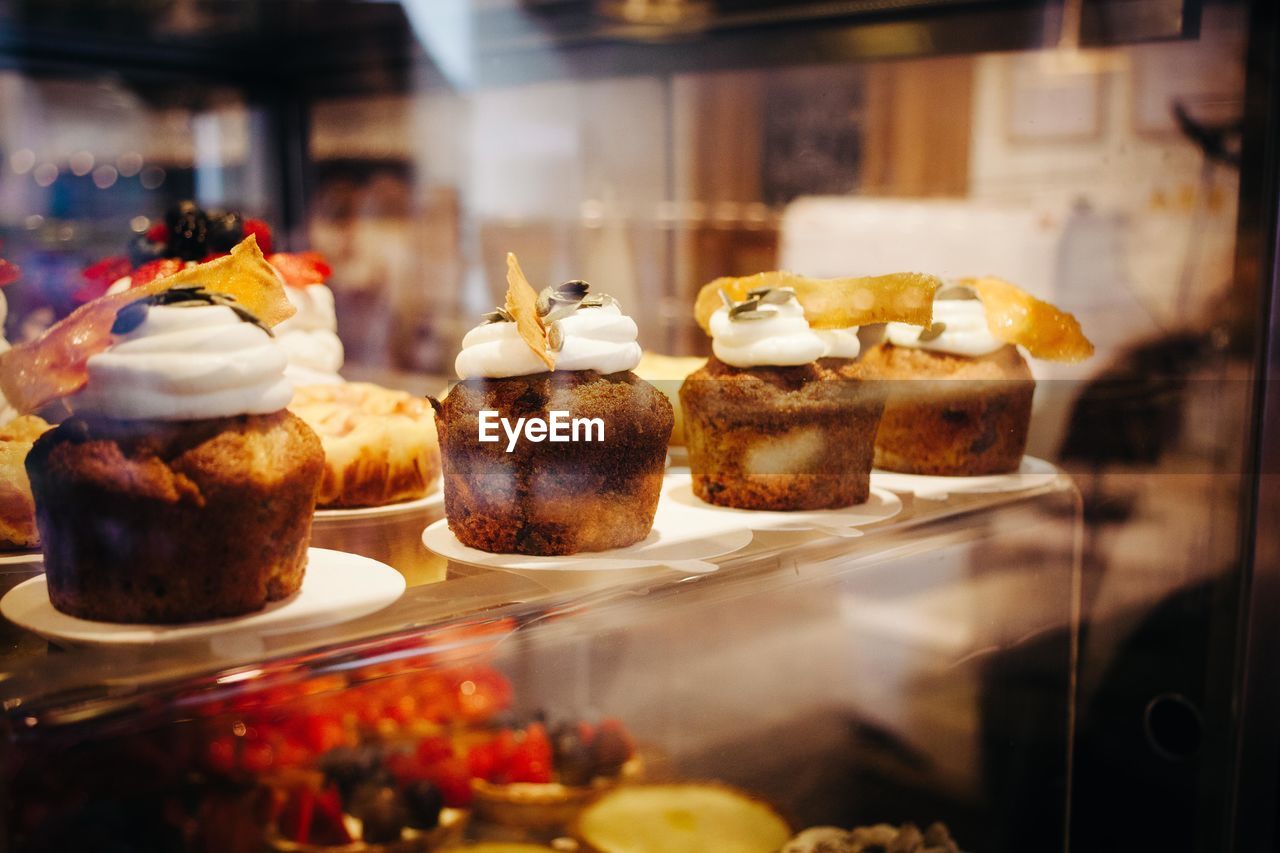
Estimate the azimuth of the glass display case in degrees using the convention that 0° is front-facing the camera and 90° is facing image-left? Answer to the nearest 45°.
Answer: approximately 315°
